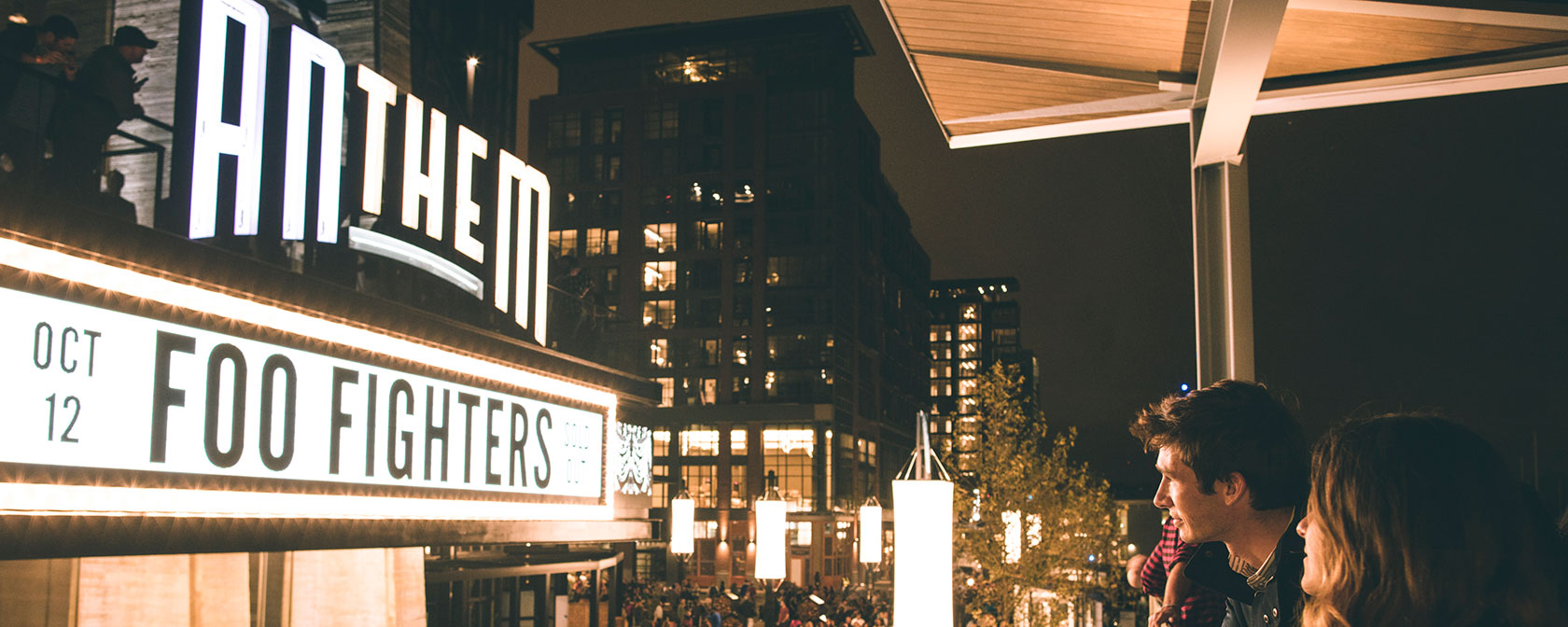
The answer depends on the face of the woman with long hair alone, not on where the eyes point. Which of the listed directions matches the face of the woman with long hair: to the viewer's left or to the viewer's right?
to the viewer's left

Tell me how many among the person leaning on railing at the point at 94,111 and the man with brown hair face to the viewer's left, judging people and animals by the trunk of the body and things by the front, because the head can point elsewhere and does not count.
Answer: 1

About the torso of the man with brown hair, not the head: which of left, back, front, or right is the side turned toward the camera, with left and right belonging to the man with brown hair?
left

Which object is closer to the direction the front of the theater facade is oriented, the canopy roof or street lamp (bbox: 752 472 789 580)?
the canopy roof

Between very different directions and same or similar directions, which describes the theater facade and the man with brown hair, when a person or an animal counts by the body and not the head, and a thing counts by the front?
very different directions

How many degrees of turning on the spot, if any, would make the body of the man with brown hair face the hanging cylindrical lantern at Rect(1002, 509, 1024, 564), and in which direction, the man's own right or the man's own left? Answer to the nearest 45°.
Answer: approximately 90° to the man's own right

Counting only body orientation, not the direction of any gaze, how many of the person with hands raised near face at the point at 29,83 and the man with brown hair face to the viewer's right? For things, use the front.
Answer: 1

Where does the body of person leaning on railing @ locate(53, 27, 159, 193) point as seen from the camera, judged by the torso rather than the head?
to the viewer's right

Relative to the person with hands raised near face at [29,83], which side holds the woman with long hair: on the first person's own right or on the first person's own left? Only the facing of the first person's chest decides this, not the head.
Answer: on the first person's own right

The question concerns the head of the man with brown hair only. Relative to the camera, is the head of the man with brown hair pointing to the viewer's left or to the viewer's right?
to the viewer's left

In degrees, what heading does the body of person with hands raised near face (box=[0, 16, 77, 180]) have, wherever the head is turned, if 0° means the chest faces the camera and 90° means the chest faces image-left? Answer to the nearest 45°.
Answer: approximately 270°

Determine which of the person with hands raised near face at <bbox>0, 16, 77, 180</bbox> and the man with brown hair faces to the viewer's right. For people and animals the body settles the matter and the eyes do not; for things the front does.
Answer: the person with hands raised near face
